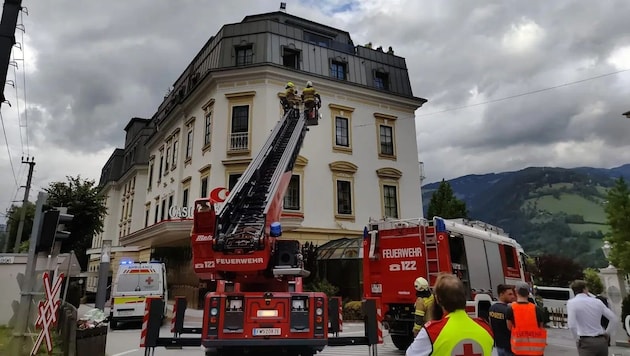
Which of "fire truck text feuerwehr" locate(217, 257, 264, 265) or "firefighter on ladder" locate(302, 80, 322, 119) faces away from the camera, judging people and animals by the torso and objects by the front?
the firefighter on ladder

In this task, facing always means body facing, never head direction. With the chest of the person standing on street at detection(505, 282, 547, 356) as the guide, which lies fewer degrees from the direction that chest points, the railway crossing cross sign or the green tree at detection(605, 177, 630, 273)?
the green tree

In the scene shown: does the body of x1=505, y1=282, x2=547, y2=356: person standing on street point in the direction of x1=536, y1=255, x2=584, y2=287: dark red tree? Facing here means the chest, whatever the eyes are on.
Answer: yes

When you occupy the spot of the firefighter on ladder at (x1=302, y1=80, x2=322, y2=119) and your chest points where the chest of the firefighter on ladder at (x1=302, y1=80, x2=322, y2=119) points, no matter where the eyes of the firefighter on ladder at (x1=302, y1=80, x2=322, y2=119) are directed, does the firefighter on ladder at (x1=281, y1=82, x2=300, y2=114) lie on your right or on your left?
on your left

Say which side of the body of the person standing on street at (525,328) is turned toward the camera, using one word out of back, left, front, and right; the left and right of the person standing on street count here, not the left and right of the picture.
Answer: back

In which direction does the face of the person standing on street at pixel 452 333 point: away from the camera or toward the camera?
away from the camera

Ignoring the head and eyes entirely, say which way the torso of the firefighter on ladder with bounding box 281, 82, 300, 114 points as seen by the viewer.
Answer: away from the camera

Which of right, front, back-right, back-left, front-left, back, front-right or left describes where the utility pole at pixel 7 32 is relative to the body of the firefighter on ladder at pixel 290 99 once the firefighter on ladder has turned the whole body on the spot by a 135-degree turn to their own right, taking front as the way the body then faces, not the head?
right

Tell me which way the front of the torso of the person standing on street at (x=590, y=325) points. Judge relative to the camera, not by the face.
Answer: away from the camera
